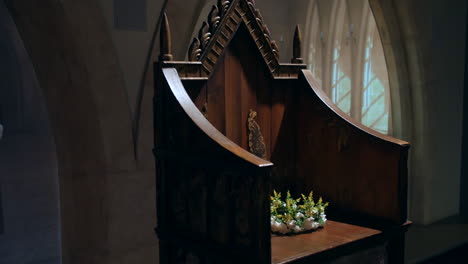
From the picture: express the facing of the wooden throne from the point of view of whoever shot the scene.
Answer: facing the viewer and to the right of the viewer
